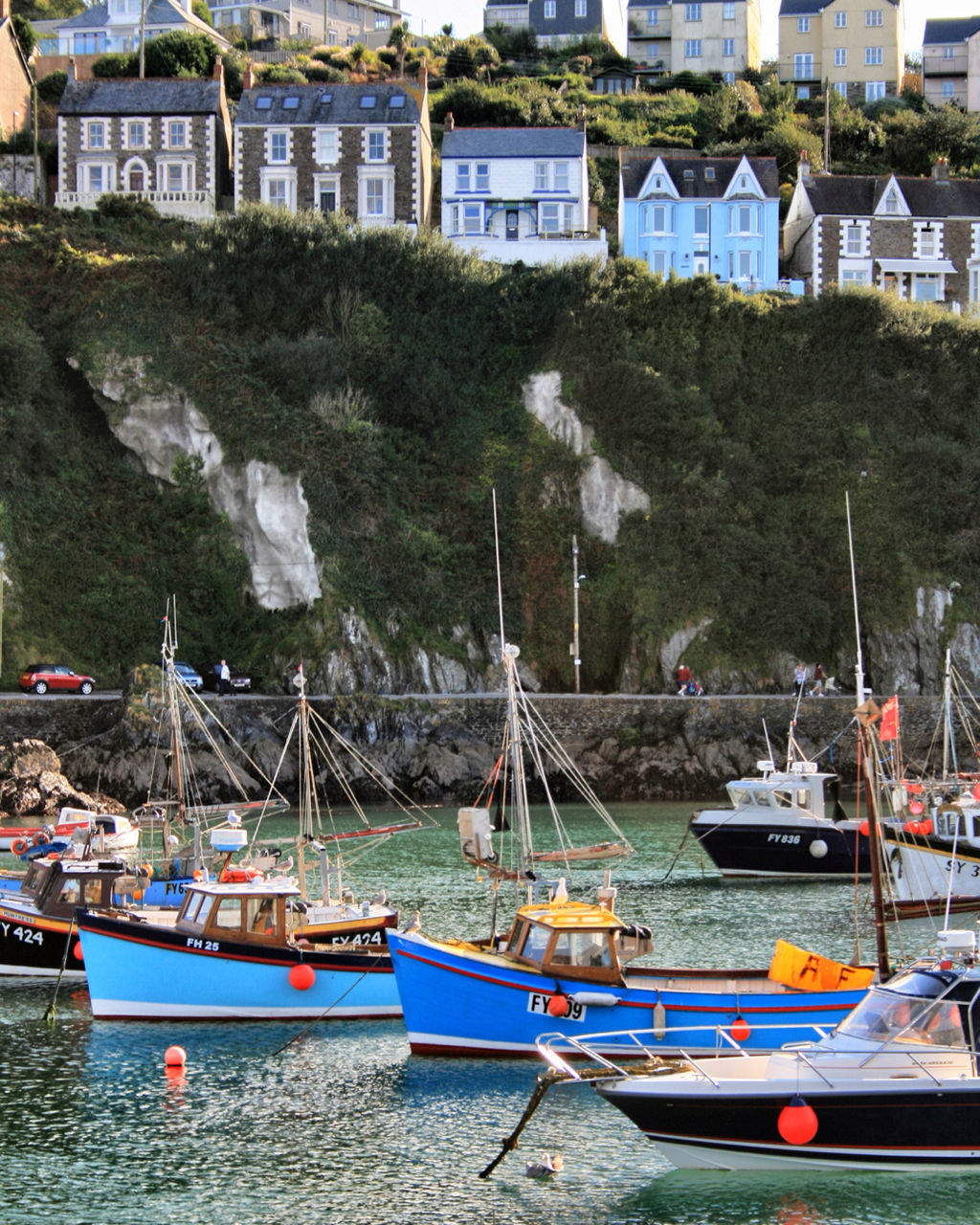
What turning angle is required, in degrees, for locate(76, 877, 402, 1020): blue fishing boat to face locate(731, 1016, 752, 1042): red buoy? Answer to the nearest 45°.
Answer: approximately 135° to its left

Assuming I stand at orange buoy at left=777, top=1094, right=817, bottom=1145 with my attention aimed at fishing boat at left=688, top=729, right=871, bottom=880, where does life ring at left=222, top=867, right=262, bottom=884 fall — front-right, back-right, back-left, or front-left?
front-left

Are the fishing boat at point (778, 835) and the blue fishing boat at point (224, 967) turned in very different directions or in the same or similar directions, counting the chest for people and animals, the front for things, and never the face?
same or similar directions

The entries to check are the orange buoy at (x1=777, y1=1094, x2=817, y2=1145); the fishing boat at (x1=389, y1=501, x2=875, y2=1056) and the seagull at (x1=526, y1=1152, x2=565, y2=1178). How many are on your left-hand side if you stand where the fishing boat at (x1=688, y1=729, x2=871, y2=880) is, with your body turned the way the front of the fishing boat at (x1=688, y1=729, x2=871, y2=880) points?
3

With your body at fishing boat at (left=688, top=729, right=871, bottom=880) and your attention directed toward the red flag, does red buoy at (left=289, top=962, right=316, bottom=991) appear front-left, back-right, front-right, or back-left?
front-right

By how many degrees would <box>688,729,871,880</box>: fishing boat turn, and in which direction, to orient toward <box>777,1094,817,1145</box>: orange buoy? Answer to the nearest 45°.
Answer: approximately 90° to its left

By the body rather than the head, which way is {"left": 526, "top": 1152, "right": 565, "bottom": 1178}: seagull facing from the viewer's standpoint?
to the viewer's right

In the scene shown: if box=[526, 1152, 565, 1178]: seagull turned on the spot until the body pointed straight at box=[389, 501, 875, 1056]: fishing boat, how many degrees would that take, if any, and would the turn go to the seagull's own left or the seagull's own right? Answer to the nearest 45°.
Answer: approximately 90° to the seagull's own left

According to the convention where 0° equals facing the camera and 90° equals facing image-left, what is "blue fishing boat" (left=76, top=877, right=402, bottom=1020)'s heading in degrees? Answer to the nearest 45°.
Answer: approximately 90°

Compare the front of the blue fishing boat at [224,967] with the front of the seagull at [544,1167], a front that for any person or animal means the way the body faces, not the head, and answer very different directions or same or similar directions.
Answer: very different directions

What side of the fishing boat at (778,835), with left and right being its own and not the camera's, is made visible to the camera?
left
